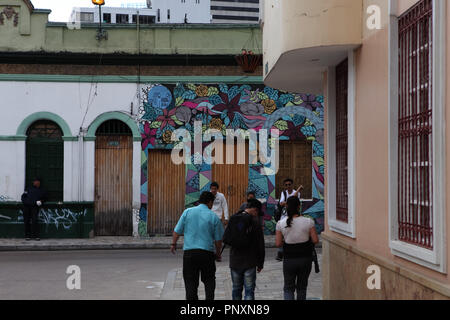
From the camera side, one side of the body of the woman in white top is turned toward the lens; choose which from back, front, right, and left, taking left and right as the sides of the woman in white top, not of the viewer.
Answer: back

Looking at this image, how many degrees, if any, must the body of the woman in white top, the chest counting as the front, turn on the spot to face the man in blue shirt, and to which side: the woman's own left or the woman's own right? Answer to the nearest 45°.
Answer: approximately 90° to the woman's own left

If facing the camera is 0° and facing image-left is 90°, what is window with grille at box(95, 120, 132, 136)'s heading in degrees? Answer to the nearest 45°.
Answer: approximately 0°

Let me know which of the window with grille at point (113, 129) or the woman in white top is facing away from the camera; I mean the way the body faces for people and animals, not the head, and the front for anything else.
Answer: the woman in white top

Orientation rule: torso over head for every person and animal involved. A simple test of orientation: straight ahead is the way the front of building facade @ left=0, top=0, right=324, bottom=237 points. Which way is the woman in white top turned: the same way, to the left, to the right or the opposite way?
the opposite way

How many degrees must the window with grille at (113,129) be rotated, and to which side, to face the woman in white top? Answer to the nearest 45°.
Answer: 0° — it already faces them

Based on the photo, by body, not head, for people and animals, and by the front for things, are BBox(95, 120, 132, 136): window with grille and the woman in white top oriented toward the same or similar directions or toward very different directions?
very different directions

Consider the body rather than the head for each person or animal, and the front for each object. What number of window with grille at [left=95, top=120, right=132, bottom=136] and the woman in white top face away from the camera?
1

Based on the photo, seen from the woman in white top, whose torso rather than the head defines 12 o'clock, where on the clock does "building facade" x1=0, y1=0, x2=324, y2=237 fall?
The building facade is roughly at 11 o'clock from the woman in white top.
